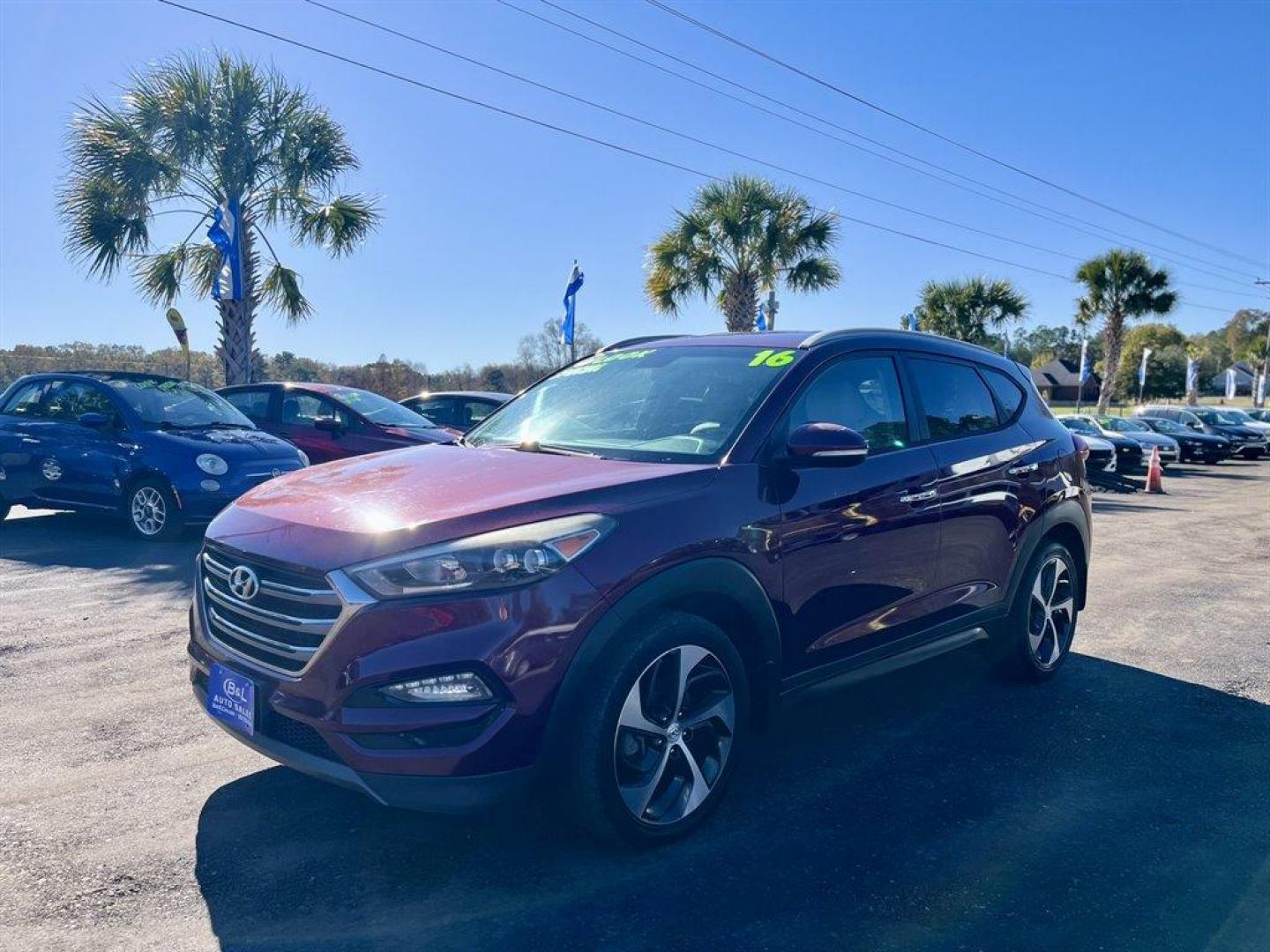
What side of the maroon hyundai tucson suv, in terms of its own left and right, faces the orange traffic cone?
back

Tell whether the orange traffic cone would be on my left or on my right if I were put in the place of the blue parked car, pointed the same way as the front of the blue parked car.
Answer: on my left

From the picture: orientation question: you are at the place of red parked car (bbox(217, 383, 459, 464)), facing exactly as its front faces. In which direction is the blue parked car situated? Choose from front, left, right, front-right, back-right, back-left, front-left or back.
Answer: right

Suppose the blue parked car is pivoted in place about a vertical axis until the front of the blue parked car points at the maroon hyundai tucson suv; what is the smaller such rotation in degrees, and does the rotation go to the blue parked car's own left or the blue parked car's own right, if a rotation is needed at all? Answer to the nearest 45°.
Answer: approximately 45° to the blue parked car's own right

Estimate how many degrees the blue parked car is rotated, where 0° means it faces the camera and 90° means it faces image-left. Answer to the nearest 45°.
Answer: approximately 315°

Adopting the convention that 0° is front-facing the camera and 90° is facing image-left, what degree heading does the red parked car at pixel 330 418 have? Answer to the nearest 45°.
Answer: approximately 315°

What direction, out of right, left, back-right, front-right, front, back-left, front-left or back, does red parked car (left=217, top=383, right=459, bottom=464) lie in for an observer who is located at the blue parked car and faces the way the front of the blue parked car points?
left

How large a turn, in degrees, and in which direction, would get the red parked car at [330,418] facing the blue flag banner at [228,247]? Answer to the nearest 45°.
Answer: approximately 135° to its left

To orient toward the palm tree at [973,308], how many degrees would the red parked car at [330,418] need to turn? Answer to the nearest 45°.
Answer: approximately 90° to its left

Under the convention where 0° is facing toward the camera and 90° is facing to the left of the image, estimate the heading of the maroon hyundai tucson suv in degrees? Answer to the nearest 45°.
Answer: approximately 45°

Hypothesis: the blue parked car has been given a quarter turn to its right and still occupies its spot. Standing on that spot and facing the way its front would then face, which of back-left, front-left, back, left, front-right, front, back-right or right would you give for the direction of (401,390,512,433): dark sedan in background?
back

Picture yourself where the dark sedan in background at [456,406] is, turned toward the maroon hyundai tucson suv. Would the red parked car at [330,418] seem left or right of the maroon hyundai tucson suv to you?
right

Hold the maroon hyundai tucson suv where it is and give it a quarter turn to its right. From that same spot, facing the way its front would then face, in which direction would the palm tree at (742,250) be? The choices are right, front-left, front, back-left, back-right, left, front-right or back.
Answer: front-right

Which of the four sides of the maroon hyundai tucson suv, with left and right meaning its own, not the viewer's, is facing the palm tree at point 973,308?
back

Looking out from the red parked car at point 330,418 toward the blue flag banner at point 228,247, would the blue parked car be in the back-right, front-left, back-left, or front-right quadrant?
back-left

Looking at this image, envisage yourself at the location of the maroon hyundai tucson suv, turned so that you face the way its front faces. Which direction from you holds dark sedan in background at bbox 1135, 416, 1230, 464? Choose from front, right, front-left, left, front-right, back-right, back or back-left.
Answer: back
